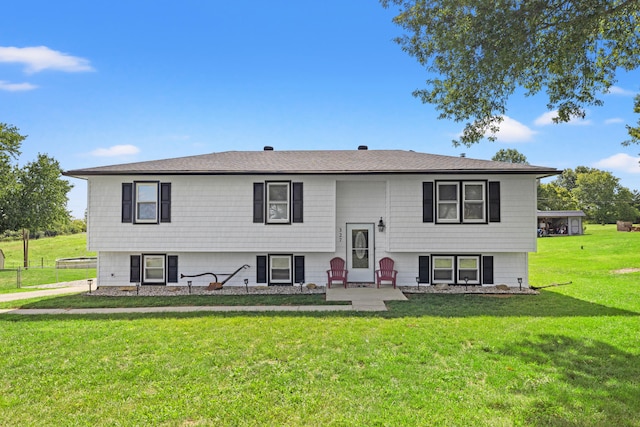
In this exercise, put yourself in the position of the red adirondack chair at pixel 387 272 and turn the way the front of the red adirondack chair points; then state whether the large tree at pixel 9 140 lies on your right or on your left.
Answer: on your right

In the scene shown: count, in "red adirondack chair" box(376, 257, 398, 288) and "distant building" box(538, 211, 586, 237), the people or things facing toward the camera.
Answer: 2

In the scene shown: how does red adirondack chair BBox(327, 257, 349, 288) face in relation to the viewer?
toward the camera

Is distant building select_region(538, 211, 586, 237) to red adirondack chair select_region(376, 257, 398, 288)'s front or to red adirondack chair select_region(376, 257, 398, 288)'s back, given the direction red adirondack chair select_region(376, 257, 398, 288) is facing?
to the back

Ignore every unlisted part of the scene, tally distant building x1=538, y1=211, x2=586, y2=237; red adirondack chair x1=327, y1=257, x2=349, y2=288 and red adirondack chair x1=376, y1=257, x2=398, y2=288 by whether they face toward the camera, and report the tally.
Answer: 3

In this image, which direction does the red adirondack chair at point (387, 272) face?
toward the camera

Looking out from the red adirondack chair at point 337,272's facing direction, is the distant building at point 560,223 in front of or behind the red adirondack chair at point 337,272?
behind

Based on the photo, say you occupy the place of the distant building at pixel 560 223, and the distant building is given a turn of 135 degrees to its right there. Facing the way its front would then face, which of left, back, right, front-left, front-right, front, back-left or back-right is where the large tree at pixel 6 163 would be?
left

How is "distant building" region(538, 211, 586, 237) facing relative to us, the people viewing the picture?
facing the viewer

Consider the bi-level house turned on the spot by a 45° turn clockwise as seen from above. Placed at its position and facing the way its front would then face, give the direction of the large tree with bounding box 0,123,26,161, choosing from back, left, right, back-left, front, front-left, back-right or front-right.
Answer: right

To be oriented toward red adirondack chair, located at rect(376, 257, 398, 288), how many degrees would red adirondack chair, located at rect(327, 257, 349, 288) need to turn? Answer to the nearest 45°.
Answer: approximately 90° to its left

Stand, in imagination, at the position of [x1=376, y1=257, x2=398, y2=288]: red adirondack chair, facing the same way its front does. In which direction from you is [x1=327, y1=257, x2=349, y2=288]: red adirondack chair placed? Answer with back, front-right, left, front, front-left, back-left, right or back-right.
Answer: right

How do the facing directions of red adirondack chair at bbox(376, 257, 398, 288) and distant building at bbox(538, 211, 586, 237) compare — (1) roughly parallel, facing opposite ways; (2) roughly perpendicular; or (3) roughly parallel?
roughly parallel
